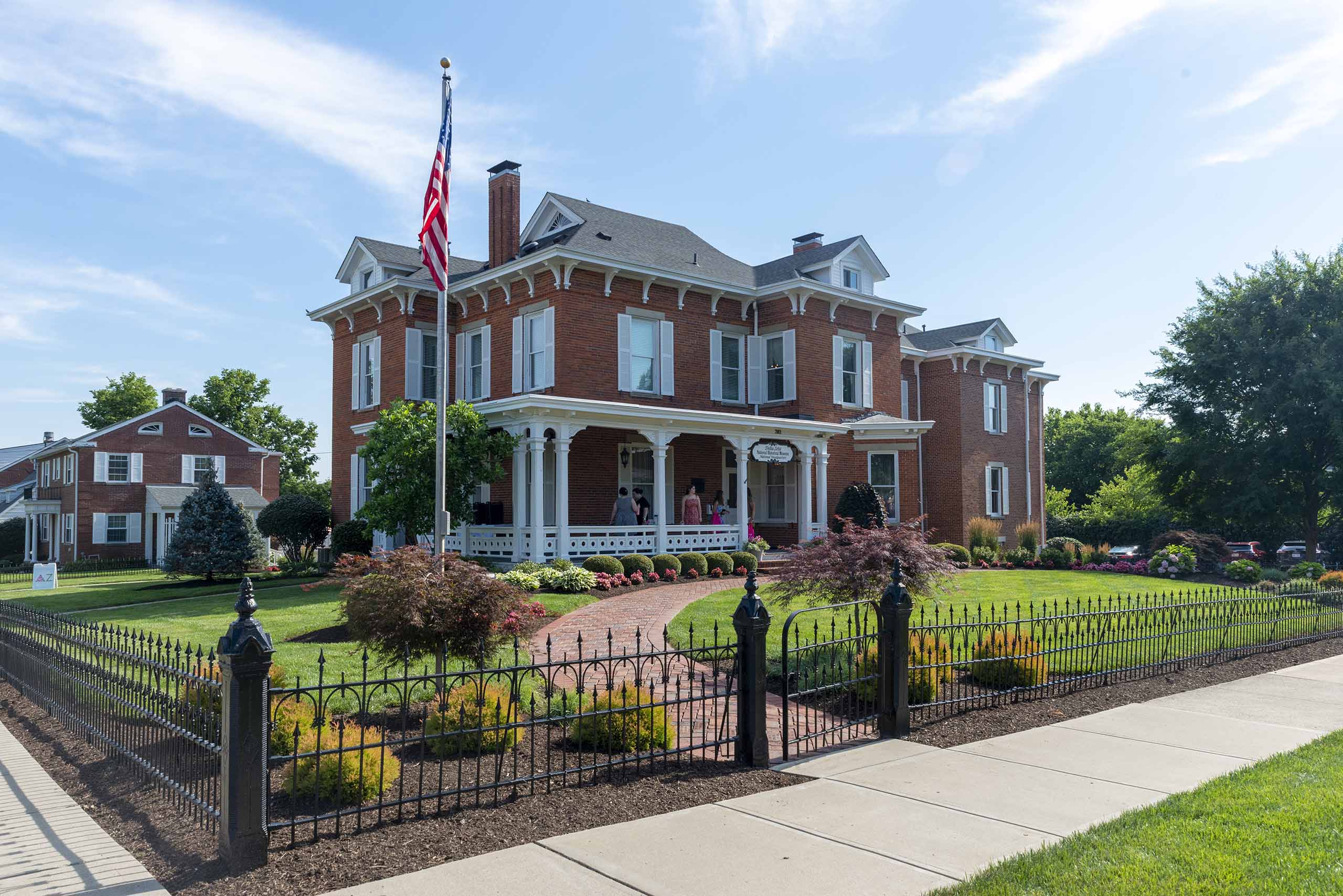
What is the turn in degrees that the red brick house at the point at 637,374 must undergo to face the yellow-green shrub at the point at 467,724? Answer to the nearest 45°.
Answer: approximately 45° to its right

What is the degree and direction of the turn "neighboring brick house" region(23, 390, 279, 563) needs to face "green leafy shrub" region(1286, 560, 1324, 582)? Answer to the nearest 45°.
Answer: approximately 135° to its left

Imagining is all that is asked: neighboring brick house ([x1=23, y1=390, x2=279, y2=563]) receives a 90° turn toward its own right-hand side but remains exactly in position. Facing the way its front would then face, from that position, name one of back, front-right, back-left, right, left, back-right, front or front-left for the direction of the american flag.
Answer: back

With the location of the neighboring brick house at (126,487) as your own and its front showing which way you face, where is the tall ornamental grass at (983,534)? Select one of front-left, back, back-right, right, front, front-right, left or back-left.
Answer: back-left

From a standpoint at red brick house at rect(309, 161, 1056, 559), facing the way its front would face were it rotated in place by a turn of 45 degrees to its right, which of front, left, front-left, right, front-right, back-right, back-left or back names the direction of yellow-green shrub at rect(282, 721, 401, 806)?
front

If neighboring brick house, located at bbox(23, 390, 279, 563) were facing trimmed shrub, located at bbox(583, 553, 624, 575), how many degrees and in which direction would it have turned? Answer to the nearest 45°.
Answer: approximately 90° to its left

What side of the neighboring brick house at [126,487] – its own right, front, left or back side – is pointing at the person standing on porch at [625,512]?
left

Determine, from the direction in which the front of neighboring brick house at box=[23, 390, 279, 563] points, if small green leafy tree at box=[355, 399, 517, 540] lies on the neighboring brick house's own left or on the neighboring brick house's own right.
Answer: on the neighboring brick house's own left
